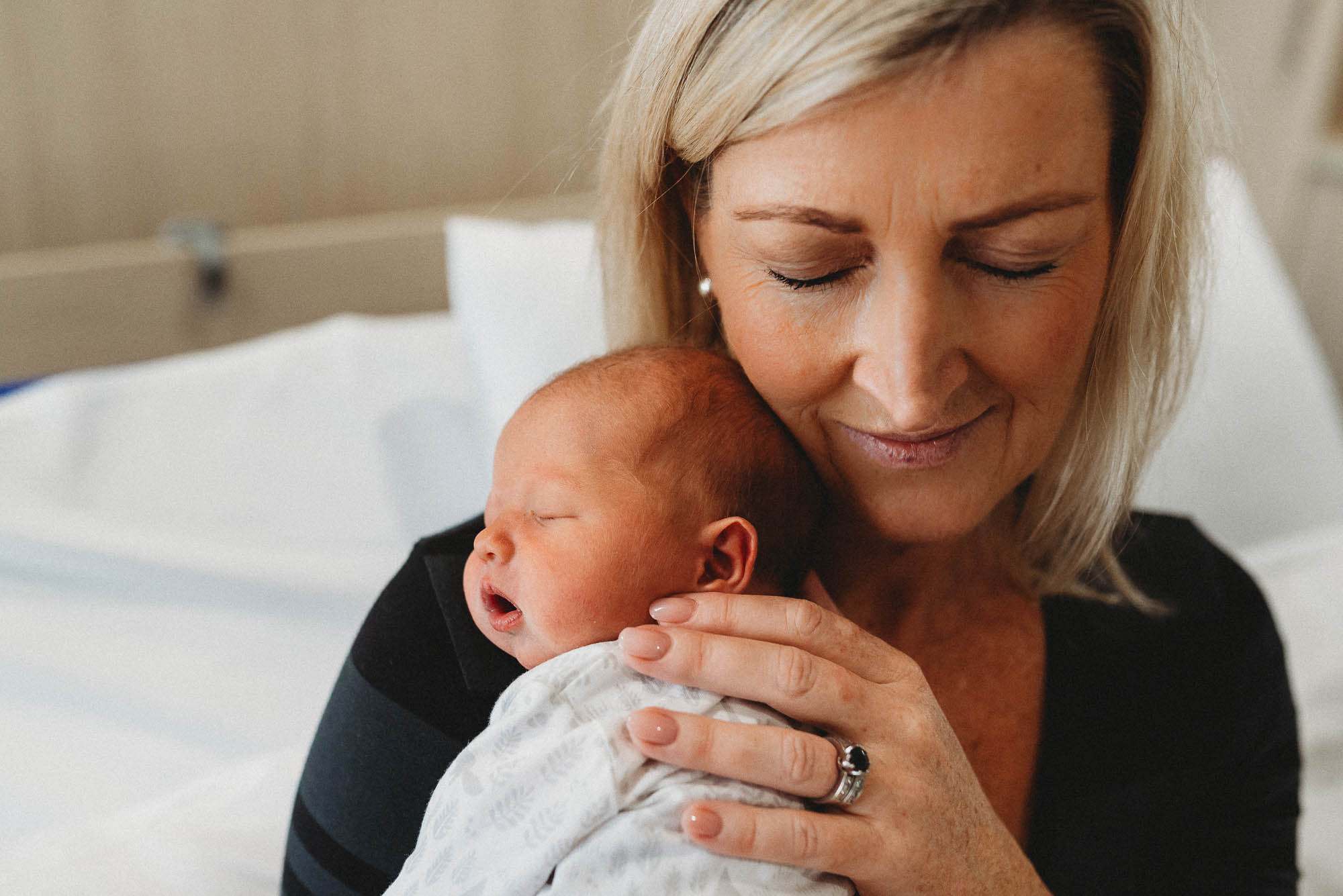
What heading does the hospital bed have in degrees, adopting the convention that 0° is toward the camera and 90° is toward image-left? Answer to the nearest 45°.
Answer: approximately 0°

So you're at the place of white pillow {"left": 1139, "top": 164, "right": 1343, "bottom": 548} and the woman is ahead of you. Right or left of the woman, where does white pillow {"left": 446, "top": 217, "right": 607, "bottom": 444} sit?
right

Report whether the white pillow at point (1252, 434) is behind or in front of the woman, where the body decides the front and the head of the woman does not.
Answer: behind

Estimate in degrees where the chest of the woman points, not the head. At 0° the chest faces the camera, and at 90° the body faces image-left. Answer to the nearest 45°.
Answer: approximately 0°

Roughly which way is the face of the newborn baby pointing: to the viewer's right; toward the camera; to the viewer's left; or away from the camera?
to the viewer's left
